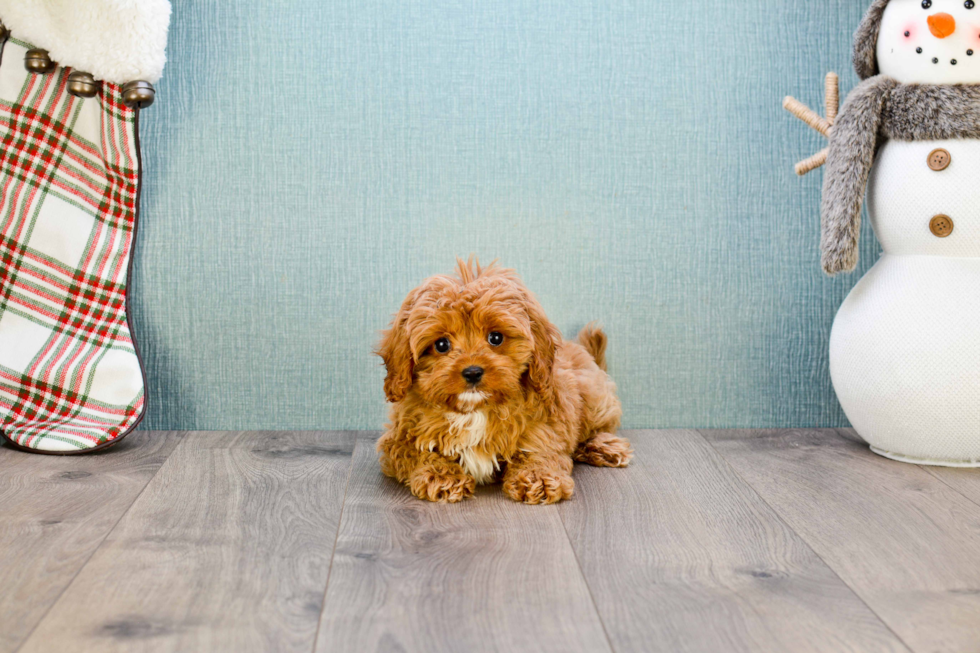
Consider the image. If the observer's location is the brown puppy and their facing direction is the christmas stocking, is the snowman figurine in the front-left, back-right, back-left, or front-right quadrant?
back-right

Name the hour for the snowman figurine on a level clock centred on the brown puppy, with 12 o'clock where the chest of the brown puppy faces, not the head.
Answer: The snowman figurine is roughly at 7 o'clock from the brown puppy.

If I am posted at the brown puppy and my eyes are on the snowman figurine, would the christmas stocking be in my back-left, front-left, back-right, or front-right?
back-left

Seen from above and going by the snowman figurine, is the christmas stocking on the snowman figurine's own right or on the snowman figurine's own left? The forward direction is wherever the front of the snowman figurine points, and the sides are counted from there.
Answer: on the snowman figurine's own right

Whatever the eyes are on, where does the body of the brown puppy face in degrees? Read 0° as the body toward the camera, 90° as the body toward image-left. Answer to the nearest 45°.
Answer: approximately 45°

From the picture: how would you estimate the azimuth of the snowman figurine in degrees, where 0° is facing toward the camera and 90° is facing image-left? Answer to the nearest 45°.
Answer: approximately 0°

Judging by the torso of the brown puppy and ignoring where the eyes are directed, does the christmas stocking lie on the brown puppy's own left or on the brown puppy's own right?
on the brown puppy's own right
